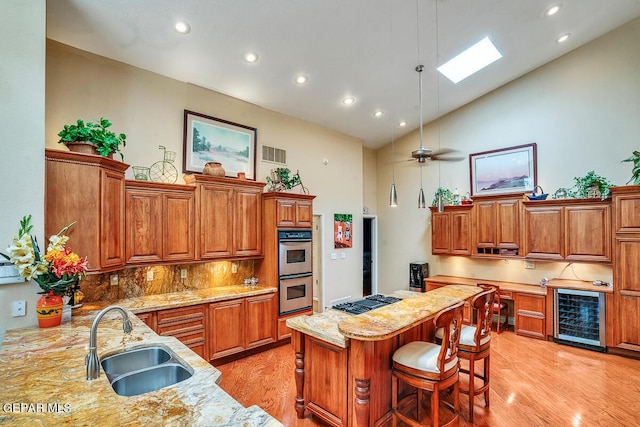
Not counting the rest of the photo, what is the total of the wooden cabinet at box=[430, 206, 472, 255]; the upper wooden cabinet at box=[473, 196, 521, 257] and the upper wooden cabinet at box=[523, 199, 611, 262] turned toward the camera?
3

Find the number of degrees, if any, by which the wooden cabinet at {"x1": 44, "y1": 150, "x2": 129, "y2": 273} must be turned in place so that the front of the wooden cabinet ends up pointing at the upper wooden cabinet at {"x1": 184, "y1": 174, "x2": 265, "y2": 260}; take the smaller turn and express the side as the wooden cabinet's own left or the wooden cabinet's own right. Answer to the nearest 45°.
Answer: approximately 45° to the wooden cabinet's own left

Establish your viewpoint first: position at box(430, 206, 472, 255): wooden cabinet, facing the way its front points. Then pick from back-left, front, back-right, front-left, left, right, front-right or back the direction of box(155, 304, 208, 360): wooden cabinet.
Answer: front-right

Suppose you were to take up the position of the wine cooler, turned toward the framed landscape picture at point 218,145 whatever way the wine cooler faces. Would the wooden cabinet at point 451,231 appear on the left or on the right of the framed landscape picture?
right

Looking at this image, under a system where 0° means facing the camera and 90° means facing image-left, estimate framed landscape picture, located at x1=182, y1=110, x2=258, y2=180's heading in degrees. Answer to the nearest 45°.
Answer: approximately 315°

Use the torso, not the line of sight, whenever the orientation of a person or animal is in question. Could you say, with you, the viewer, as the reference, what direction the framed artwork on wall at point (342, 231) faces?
facing the viewer and to the right of the viewer

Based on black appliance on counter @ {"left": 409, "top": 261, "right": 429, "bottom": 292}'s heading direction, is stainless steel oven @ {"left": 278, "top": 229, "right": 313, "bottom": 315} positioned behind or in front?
in front

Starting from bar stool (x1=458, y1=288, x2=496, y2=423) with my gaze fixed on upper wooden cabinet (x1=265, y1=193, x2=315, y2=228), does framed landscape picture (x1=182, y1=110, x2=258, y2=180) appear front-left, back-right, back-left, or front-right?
front-left

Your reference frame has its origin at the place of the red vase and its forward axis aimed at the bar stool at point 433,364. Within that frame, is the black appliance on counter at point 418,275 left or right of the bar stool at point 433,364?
left

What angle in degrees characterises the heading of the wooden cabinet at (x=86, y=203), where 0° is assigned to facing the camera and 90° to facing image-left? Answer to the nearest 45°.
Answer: approximately 315°

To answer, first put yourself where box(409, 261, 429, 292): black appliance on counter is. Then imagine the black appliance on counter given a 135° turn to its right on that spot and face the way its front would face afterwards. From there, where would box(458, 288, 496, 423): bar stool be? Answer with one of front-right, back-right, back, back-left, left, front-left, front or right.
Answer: back

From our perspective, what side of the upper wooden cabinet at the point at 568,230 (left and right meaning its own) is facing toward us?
front

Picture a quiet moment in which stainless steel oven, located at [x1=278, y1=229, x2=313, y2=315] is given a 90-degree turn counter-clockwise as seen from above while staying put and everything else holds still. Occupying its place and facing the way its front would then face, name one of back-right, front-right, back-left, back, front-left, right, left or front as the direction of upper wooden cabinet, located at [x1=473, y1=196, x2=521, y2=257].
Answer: front-right

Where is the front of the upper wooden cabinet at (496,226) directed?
toward the camera

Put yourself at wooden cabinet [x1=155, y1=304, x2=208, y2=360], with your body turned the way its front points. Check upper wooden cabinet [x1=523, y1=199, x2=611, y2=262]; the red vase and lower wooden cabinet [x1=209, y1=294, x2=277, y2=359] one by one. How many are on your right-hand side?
1

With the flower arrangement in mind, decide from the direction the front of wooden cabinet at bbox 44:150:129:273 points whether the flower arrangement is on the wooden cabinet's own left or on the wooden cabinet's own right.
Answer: on the wooden cabinet's own right

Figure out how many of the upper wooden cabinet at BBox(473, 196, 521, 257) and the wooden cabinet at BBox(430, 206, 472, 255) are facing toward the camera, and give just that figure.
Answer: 2

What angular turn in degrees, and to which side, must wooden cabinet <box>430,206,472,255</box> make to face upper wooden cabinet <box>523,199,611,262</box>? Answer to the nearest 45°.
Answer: approximately 90° to its left
